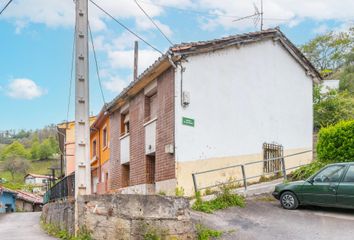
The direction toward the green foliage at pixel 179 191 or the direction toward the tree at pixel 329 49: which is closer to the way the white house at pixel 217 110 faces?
the green foliage

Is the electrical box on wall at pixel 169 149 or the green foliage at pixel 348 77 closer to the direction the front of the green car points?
the electrical box on wall

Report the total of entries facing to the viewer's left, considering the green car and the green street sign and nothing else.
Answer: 1

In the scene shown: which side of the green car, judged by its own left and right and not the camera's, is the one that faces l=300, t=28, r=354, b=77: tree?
right

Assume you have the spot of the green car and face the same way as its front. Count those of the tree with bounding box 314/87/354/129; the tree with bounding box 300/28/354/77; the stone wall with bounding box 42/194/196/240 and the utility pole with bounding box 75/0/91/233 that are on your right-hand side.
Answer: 2

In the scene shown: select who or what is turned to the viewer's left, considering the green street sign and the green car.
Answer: the green car

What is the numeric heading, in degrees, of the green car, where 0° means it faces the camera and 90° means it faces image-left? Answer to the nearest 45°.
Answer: approximately 90°

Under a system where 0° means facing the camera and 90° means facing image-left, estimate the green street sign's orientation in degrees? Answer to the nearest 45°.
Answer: approximately 315°

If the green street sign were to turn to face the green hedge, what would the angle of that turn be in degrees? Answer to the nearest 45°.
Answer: approximately 45° to its left
